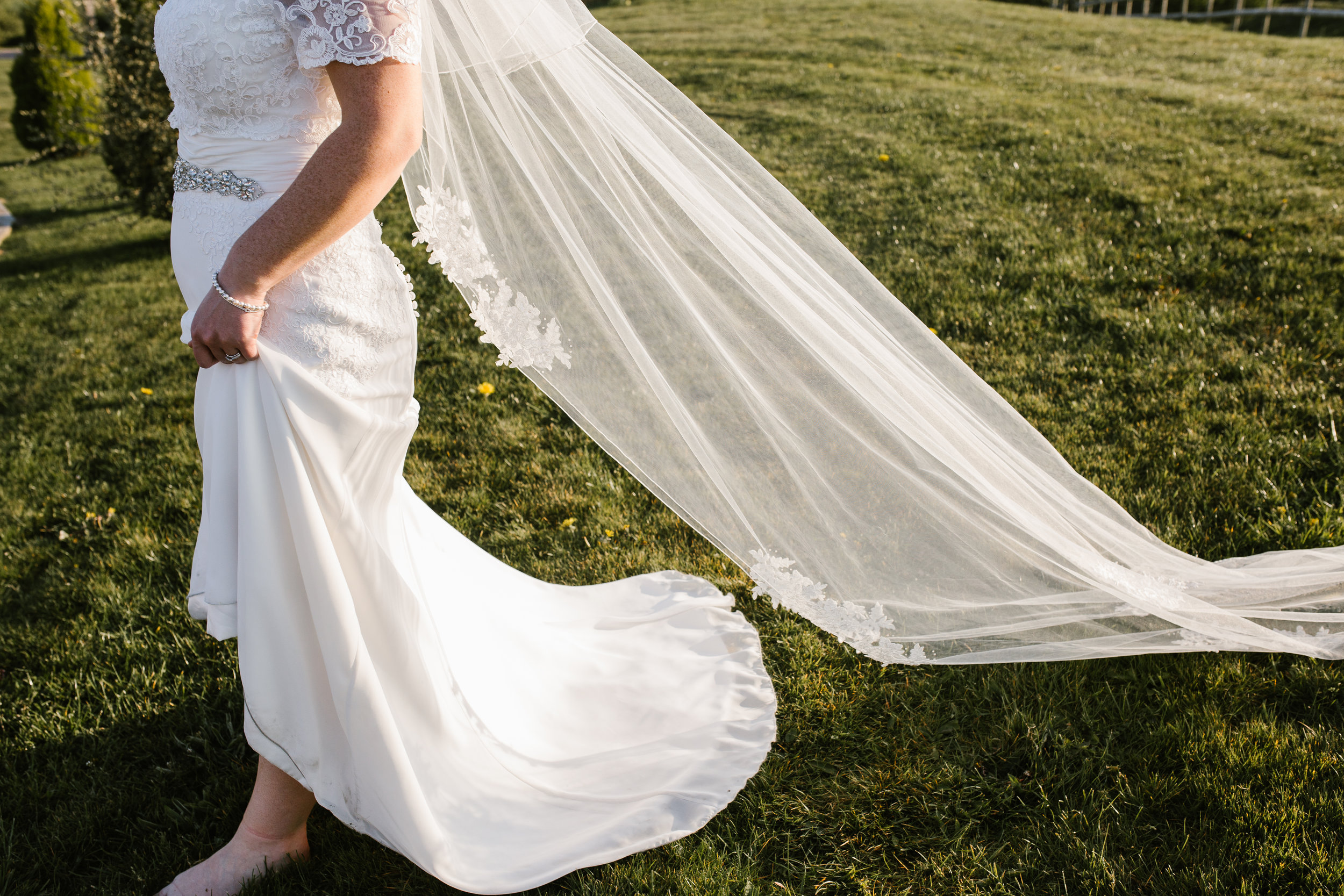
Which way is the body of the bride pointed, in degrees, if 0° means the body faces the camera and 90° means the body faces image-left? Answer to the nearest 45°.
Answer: approximately 90°

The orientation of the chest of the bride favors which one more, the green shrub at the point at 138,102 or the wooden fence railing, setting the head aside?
the green shrub

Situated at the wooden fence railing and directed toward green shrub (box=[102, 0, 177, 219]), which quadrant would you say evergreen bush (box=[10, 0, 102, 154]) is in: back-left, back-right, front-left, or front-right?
front-right

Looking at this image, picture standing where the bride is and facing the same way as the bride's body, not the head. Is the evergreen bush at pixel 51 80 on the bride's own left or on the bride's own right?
on the bride's own right

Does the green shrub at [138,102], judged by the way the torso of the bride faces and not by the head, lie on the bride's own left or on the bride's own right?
on the bride's own right
